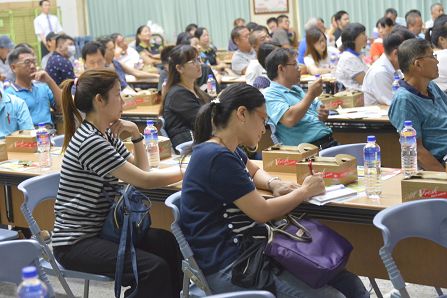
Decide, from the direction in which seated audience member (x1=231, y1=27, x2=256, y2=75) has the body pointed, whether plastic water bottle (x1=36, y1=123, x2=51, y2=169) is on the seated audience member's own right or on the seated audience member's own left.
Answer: on the seated audience member's own right

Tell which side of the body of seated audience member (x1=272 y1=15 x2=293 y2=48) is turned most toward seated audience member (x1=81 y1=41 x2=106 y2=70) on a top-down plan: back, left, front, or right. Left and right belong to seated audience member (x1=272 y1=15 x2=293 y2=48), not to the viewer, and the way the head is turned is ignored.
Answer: right

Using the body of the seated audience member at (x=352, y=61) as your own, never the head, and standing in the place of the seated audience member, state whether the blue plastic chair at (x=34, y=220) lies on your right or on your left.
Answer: on your right

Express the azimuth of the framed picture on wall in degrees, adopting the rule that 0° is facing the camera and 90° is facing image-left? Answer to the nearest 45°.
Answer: approximately 0°

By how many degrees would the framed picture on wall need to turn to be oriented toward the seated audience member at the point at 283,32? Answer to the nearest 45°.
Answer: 0° — it already faces them

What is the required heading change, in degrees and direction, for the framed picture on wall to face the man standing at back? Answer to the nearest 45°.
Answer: approximately 90° to its right

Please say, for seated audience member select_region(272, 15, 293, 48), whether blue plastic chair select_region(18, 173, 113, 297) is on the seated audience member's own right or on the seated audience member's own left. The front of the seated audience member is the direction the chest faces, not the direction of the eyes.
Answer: on the seated audience member's own right
